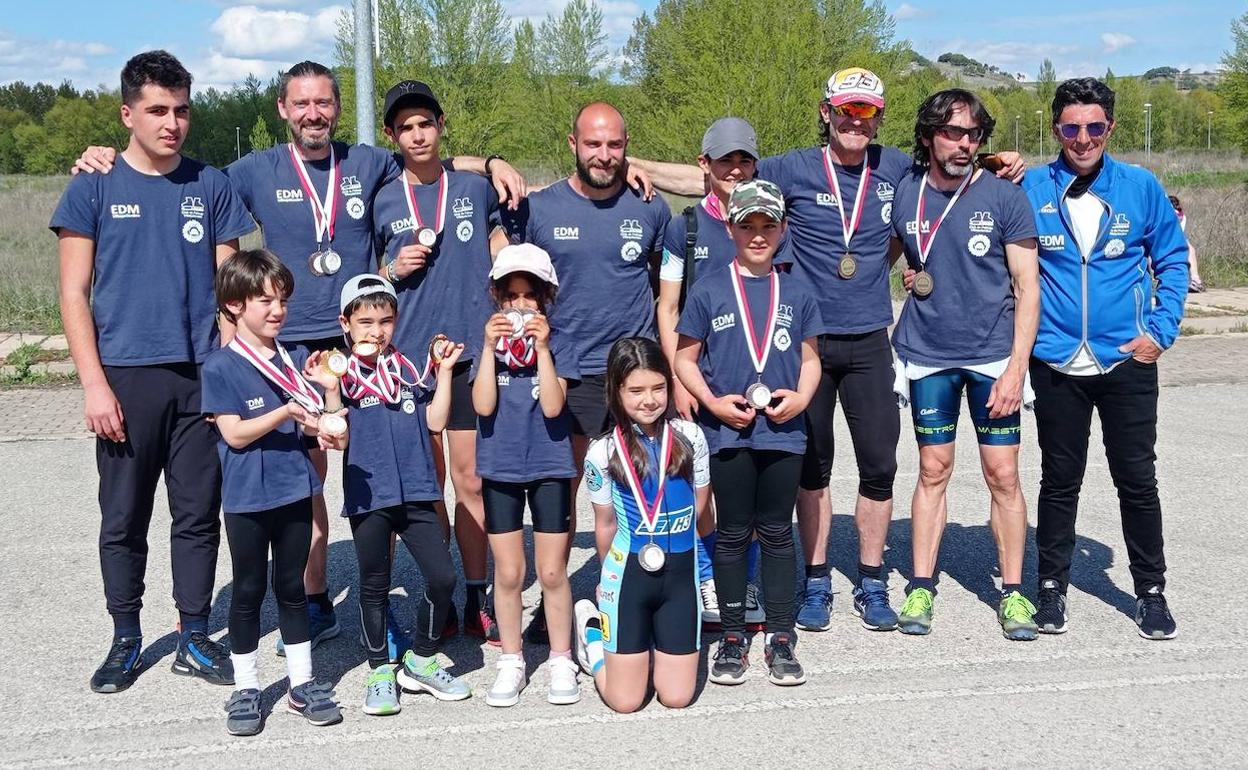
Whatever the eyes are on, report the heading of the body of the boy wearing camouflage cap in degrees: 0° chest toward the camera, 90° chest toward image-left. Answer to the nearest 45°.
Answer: approximately 0°

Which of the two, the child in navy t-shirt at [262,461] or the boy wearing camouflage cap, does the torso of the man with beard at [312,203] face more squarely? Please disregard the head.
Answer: the child in navy t-shirt

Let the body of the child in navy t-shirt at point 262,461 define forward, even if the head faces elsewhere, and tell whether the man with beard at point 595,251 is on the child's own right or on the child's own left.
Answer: on the child's own left

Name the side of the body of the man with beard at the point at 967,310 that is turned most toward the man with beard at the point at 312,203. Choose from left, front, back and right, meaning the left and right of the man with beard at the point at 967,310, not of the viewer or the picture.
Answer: right

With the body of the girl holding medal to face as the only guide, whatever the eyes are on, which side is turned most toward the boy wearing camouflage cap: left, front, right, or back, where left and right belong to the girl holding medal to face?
left

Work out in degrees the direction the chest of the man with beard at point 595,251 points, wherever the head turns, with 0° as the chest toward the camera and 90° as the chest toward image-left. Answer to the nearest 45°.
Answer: approximately 0°

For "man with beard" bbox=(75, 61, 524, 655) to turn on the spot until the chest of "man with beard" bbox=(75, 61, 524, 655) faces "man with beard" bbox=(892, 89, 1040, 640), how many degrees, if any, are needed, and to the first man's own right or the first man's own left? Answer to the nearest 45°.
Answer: approximately 90° to the first man's own left

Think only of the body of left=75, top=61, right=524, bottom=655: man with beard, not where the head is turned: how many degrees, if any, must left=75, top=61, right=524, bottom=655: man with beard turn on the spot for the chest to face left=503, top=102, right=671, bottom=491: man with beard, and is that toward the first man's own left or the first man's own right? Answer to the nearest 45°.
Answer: approximately 90° to the first man's own left

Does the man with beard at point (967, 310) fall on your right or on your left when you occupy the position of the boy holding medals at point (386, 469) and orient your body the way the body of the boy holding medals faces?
on your left
